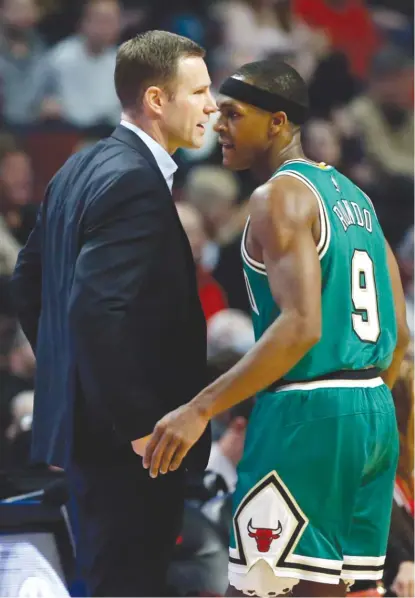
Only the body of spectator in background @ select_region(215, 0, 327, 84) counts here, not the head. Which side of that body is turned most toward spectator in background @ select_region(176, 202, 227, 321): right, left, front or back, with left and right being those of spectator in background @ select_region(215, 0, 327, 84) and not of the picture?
front

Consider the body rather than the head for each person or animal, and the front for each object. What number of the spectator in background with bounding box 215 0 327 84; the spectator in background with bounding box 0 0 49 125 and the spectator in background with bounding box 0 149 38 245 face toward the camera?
3

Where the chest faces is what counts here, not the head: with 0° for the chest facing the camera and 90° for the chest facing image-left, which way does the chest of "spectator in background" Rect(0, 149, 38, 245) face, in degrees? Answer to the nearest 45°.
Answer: approximately 0°

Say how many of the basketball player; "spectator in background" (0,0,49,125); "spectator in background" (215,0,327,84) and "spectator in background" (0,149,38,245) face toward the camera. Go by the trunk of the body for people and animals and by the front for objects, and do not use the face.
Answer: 3

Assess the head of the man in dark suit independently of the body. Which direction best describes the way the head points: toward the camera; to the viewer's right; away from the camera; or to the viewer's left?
to the viewer's right

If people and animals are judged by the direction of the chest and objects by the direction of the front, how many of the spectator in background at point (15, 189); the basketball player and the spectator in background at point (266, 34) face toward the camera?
2

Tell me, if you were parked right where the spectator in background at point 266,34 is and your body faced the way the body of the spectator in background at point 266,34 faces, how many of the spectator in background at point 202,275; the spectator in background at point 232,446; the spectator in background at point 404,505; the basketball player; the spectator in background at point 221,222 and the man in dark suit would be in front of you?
6

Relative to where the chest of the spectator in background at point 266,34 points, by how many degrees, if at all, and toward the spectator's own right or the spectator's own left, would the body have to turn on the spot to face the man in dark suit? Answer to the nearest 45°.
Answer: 0° — they already face them

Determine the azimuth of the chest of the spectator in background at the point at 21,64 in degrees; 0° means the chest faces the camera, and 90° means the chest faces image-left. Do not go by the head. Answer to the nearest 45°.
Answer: approximately 0°

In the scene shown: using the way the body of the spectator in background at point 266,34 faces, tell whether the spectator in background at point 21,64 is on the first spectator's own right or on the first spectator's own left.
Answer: on the first spectator's own right
